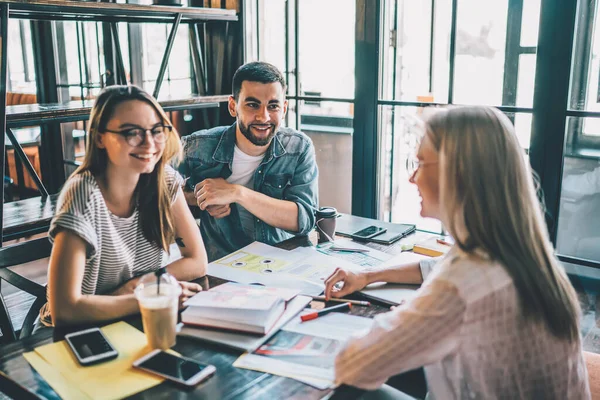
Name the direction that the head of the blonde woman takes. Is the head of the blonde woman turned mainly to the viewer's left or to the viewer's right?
to the viewer's left

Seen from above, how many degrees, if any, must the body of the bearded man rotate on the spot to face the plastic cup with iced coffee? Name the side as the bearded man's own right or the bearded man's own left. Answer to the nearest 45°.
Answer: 0° — they already face it

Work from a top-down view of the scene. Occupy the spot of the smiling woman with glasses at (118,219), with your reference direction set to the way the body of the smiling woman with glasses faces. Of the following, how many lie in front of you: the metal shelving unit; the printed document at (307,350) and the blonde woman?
2

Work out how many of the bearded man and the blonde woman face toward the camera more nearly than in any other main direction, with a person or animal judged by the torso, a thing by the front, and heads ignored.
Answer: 1

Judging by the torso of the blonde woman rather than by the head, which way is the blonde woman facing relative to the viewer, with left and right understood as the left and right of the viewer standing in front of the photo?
facing away from the viewer and to the left of the viewer

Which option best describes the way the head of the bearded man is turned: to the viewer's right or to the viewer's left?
to the viewer's right

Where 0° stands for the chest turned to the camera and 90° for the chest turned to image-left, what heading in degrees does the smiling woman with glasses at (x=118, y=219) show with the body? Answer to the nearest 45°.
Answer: approximately 315°

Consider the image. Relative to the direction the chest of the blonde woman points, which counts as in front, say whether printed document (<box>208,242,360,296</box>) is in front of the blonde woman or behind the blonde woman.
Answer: in front

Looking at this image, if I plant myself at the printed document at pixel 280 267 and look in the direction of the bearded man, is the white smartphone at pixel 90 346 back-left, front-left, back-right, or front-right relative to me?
back-left

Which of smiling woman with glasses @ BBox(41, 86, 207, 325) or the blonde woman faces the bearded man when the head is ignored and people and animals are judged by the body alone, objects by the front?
the blonde woman
